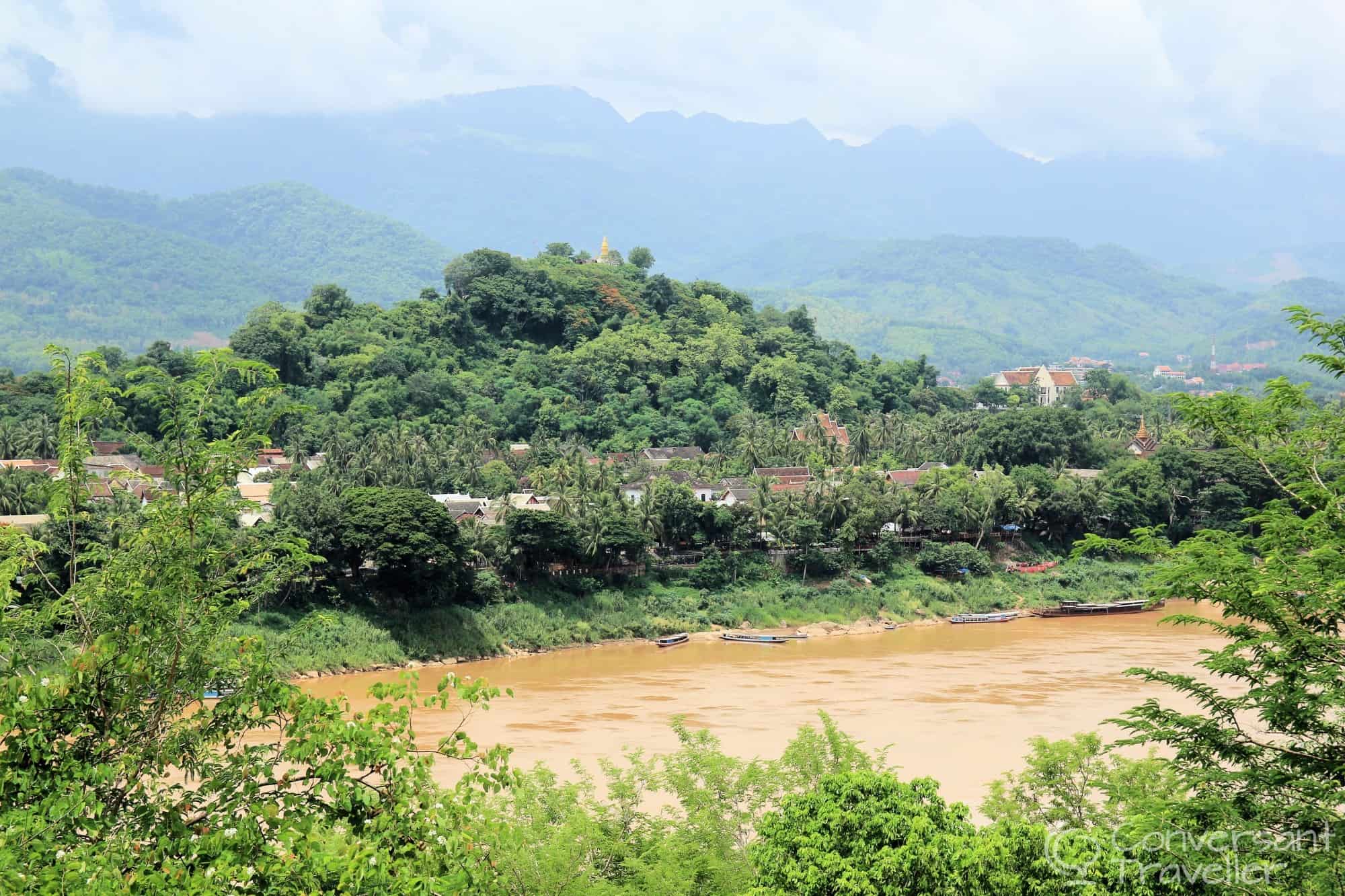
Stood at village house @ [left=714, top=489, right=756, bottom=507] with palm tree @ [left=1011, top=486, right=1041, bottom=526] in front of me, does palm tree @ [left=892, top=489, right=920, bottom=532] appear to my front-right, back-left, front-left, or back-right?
front-right

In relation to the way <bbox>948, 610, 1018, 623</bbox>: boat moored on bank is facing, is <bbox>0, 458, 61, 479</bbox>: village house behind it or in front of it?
in front

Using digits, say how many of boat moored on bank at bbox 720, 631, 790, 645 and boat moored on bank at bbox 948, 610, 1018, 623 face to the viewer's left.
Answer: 2

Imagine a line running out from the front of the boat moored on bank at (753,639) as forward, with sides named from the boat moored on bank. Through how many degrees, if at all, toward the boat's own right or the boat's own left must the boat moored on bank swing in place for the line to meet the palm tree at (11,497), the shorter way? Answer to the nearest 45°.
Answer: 0° — it already faces it

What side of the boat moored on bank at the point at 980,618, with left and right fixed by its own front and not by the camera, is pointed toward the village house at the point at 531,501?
front

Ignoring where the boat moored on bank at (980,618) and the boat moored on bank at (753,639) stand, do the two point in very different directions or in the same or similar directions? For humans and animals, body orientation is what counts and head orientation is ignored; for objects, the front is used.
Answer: same or similar directions

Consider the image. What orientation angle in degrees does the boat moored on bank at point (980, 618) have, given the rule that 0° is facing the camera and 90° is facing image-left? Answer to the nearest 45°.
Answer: approximately 90°

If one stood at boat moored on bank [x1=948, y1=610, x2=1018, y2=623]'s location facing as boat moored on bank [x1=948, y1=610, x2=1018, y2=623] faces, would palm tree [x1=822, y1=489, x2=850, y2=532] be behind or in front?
in front
